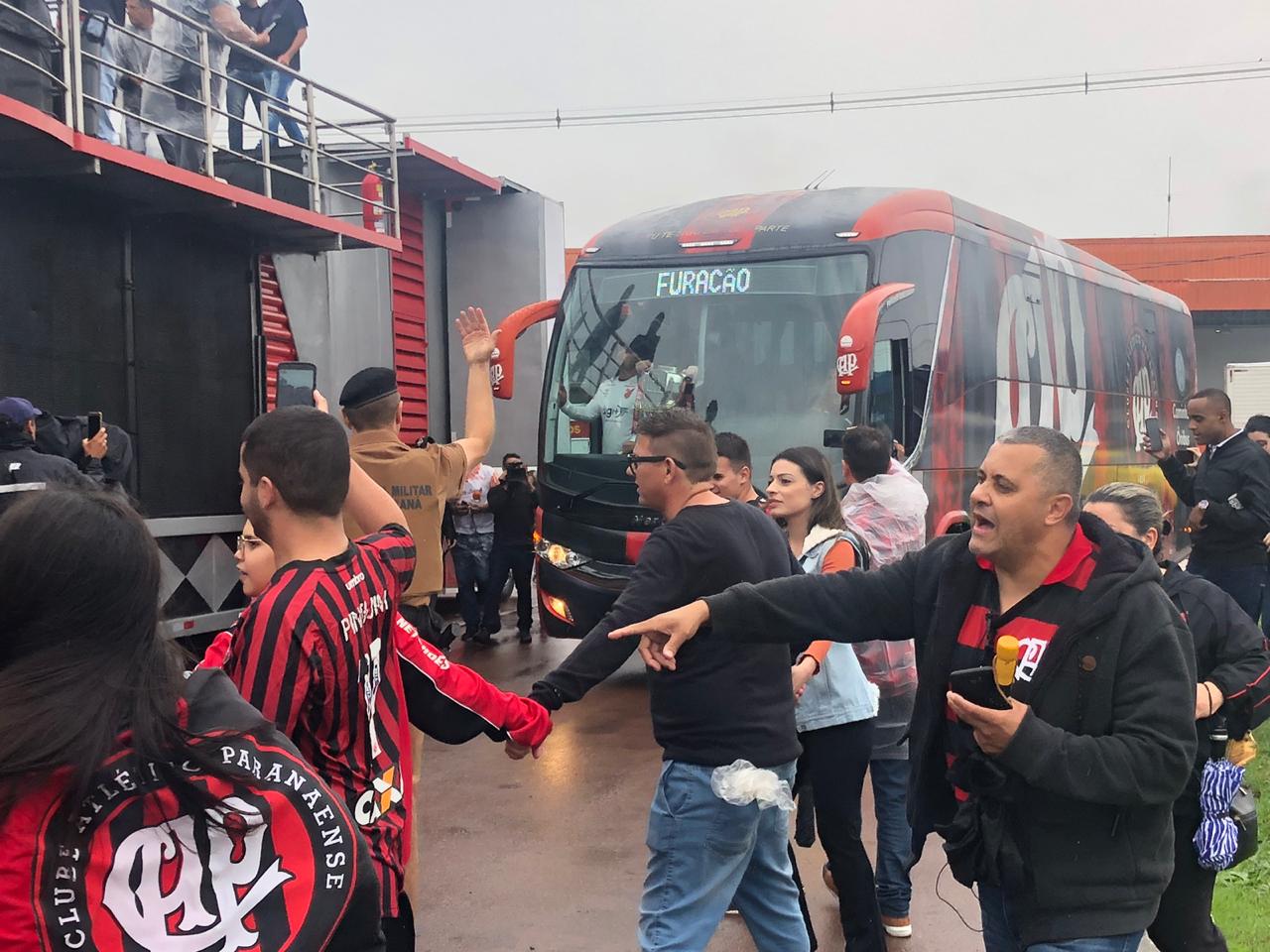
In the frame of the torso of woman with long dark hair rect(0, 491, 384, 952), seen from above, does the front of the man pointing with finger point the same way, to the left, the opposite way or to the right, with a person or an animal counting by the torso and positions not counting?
to the left

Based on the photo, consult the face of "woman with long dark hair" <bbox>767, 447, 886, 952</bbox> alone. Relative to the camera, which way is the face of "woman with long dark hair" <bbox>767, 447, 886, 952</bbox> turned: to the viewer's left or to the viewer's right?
to the viewer's left

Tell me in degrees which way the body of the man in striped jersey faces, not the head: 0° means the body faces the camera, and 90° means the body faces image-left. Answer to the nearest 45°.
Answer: approximately 135°

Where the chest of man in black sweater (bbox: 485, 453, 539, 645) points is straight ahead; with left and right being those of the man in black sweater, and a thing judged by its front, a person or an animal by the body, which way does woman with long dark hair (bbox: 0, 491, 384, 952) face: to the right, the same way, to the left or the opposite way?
the opposite way

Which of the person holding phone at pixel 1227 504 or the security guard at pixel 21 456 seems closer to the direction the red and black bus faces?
the security guard

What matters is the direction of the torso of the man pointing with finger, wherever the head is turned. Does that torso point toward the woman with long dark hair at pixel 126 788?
yes

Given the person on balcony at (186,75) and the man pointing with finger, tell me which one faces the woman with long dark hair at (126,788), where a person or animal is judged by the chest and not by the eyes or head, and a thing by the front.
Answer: the man pointing with finger

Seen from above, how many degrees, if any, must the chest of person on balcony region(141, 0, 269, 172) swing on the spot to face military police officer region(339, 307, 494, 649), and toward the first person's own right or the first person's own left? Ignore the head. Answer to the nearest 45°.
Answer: approximately 90° to the first person's own right

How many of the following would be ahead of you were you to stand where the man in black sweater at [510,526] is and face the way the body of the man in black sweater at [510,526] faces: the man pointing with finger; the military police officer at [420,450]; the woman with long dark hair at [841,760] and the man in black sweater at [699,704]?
4

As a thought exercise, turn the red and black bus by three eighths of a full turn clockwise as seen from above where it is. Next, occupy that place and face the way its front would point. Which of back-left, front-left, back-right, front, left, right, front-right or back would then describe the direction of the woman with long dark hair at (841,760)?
back

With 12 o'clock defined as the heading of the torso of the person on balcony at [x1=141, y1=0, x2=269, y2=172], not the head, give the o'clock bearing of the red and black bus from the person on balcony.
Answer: The red and black bus is roughly at 12 o'clock from the person on balcony.

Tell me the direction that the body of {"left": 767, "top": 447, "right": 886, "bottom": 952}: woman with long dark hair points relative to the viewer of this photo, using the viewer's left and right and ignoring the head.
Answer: facing to the left of the viewer

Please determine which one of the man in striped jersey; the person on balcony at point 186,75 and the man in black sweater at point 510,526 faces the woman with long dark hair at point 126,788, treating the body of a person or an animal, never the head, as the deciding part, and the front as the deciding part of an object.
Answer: the man in black sweater

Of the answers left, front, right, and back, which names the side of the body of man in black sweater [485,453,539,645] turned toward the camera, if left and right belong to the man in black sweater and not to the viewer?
front

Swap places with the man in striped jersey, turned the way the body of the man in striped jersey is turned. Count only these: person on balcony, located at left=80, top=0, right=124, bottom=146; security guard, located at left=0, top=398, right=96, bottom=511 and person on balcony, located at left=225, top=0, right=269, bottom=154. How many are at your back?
0

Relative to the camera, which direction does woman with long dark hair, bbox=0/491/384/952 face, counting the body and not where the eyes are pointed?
away from the camera
